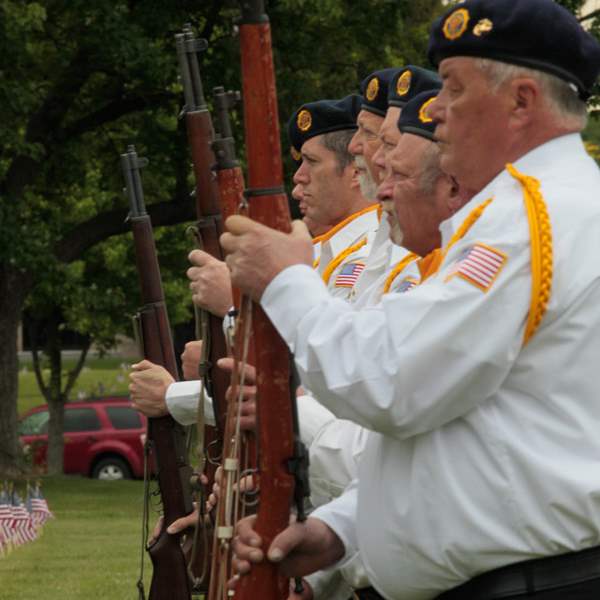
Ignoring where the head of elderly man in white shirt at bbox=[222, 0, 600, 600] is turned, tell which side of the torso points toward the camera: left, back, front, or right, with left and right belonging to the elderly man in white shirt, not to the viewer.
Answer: left

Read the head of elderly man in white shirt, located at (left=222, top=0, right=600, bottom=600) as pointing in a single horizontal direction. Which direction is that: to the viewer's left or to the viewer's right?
to the viewer's left

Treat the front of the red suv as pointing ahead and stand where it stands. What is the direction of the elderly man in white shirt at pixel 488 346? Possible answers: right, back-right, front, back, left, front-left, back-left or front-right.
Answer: left

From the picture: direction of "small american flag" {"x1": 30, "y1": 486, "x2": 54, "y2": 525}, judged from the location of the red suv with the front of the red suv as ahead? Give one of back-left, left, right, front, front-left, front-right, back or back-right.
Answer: left

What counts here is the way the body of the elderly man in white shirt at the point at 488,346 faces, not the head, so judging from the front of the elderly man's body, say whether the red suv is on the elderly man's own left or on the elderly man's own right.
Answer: on the elderly man's own right

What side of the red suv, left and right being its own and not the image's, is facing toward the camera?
left
